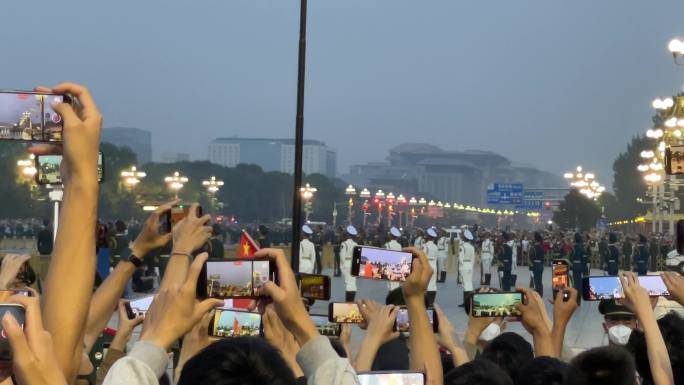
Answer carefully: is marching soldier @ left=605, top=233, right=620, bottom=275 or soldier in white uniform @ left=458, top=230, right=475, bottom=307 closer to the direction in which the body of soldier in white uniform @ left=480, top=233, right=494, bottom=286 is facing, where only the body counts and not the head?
the soldier in white uniform

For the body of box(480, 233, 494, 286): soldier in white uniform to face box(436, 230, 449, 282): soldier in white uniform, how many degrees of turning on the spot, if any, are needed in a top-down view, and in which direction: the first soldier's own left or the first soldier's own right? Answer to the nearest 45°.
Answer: approximately 45° to the first soldier's own right

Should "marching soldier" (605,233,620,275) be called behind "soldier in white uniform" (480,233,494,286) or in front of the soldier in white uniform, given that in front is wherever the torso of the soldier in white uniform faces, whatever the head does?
behind
